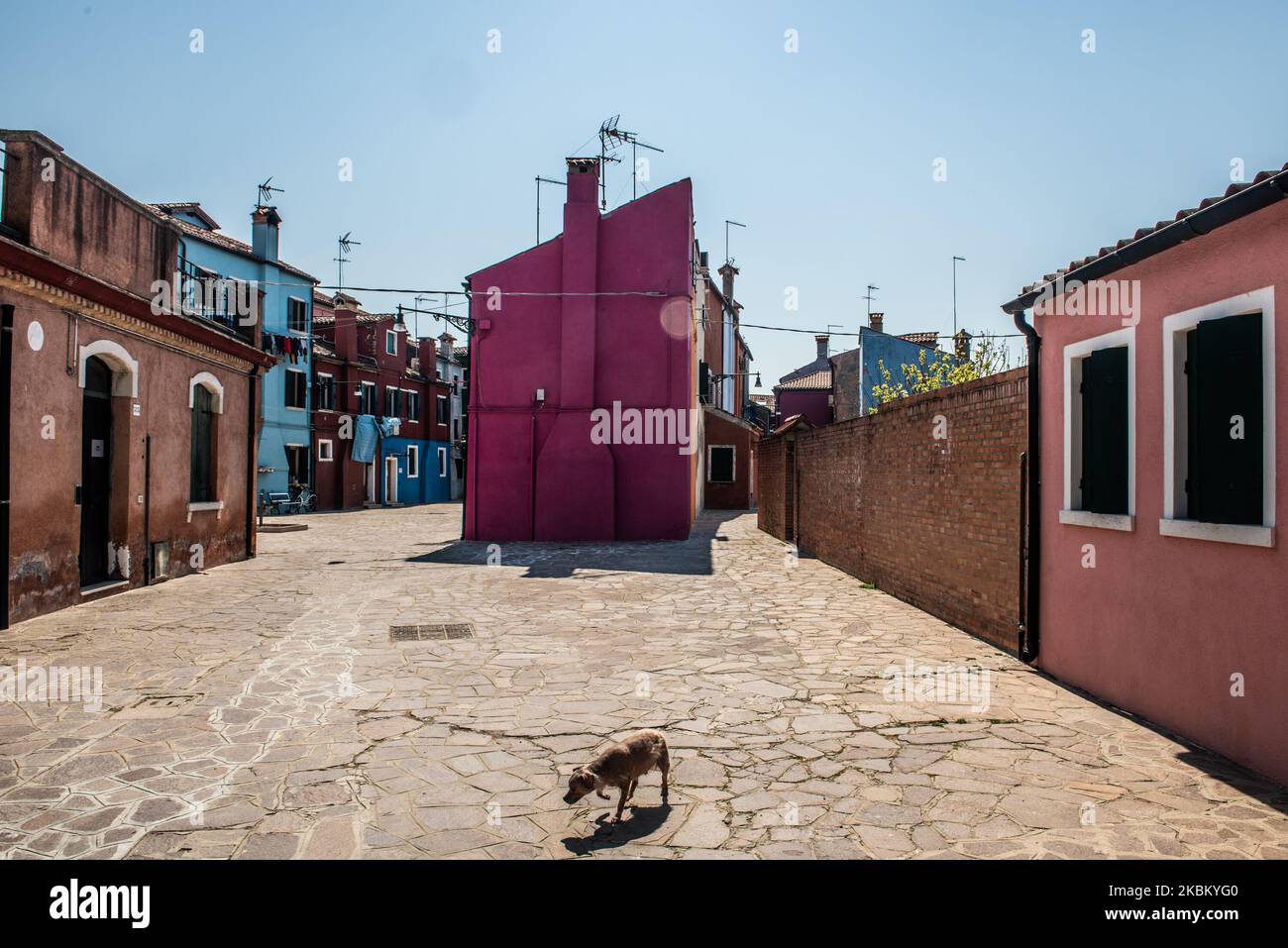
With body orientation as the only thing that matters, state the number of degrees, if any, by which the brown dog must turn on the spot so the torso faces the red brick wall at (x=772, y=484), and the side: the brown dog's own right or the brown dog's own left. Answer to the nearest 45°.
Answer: approximately 135° to the brown dog's own right

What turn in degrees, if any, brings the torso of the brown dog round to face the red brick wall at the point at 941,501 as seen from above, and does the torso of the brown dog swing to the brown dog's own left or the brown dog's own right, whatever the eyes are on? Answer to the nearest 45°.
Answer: approximately 180°

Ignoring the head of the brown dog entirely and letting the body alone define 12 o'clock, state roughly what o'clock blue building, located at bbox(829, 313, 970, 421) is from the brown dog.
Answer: The blue building is roughly at 5 o'clock from the brown dog.

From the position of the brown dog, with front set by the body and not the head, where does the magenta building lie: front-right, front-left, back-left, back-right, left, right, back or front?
back-right

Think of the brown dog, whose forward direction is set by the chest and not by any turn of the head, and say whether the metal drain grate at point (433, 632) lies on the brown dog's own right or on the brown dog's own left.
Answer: on the brown dog's own right

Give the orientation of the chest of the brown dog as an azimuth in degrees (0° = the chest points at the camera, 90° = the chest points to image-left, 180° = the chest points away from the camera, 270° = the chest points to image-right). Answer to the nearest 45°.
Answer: approximately 45°

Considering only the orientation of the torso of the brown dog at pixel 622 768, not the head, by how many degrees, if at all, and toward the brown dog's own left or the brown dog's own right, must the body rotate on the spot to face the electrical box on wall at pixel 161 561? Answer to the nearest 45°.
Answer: approximately 90° to the brown dog's own right

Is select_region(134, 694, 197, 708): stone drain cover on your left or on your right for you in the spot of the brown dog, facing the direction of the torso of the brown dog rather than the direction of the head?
on your right

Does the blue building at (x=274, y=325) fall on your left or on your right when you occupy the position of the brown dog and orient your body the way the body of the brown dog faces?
on your right

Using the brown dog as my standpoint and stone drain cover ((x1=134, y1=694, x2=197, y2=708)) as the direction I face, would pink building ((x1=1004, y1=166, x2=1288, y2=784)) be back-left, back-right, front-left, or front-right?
back-right
